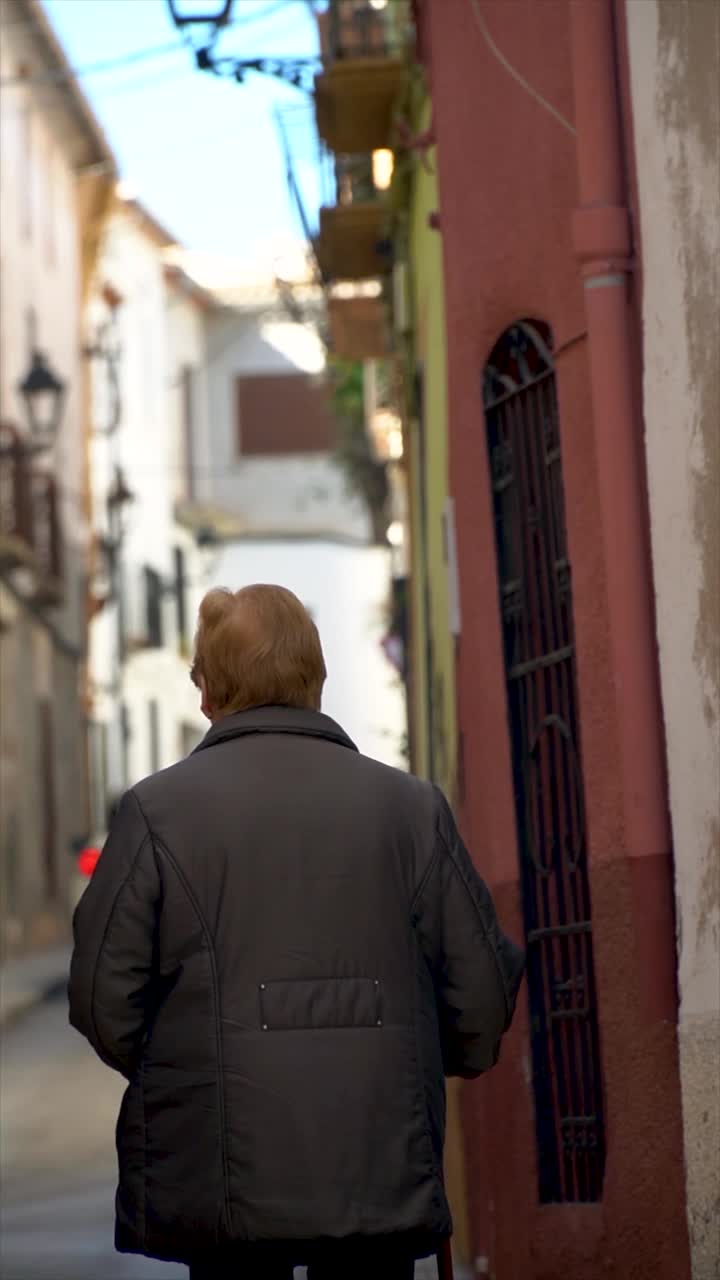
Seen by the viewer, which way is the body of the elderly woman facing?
away from the camera

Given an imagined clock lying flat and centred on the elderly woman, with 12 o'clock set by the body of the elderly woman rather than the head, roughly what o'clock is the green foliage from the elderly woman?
The green foliage is roughly at 12 o'clock from the elderly woman.

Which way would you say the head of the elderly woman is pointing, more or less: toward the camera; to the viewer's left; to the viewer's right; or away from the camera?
away from the camera

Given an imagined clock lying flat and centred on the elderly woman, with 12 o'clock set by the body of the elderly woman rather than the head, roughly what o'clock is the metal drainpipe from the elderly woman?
The metal drainpipe is roughly at 1 o'clock from the elderly woman.
